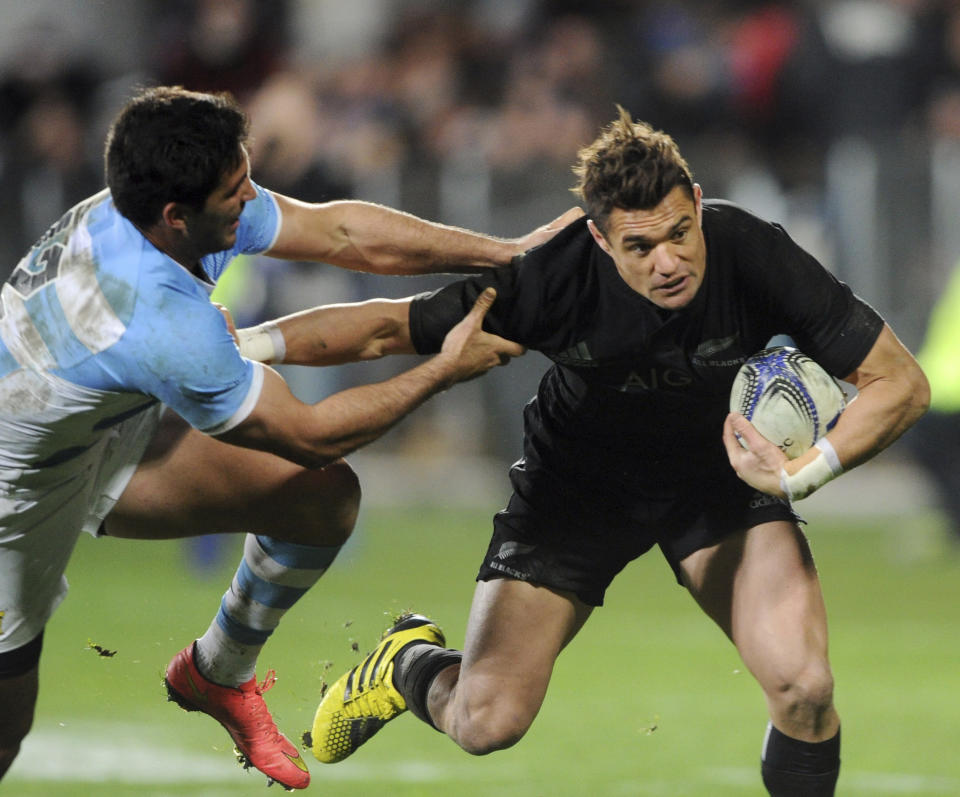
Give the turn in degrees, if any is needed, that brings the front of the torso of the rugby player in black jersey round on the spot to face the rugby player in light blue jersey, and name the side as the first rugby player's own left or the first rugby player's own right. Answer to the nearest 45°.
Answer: approximately 90° to the first rugby player's own right

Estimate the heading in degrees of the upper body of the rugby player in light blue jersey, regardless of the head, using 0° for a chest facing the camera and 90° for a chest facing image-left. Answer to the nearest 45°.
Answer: approximately 270°

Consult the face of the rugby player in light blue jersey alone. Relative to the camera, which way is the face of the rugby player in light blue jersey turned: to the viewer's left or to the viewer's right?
to the viewer's right

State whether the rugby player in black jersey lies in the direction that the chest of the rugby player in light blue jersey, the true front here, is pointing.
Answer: yes

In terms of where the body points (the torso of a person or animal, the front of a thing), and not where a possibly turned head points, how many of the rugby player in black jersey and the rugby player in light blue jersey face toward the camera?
1

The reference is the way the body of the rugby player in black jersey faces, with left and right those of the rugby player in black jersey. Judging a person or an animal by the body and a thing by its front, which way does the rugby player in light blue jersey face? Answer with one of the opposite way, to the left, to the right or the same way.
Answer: to the left

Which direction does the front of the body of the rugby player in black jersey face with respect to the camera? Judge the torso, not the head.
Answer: toward the camera

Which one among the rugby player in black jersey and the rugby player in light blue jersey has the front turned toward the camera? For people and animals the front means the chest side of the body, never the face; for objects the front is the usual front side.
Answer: the rugby player in black jersey
